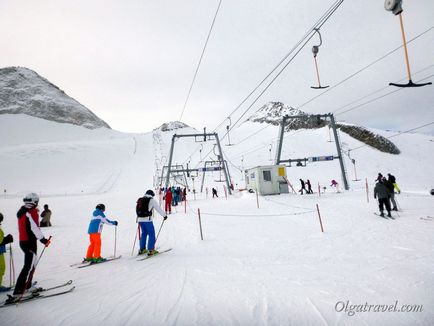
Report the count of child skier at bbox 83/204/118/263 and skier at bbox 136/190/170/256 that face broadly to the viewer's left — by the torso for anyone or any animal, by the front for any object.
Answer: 0

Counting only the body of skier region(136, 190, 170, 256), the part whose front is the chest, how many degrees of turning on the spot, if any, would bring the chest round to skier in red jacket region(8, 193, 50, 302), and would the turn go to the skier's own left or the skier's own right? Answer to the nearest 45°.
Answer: approximately 180°

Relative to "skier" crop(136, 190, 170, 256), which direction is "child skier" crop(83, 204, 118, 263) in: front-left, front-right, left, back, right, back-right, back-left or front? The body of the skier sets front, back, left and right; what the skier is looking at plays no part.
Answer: back-left

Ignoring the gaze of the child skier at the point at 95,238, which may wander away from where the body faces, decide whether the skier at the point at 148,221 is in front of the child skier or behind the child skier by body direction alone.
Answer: in front

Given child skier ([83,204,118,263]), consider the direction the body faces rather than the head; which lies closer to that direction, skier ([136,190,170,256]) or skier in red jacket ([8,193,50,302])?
the skier

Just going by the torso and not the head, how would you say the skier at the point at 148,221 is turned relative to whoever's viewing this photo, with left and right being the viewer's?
facing away from the viewer and to the right of the viewer
